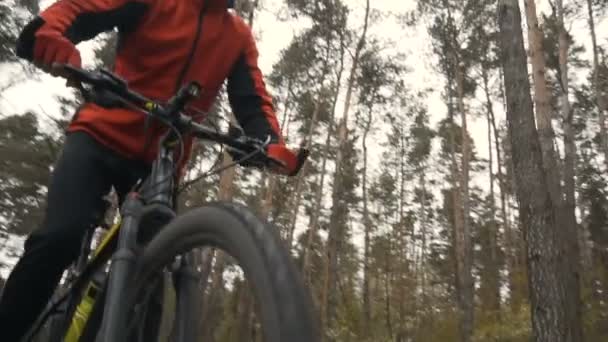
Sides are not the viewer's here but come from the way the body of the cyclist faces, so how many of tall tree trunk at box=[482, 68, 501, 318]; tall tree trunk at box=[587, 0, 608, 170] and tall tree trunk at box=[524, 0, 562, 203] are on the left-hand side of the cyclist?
3

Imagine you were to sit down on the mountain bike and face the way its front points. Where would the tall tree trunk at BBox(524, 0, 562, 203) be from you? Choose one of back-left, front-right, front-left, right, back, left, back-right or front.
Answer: left

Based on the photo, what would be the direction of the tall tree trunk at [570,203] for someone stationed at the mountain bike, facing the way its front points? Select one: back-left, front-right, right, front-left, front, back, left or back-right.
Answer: left

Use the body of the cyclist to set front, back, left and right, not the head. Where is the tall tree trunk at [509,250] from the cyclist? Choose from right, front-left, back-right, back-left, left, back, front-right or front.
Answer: left

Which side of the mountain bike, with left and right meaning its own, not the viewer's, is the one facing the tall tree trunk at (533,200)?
left

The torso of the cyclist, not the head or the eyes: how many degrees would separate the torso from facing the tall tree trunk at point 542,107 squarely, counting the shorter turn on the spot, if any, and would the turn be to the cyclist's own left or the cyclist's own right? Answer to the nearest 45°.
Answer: approximately 90° to the cyclist's own left

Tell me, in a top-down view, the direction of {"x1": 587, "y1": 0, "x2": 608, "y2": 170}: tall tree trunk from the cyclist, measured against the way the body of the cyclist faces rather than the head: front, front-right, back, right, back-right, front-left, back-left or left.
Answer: left

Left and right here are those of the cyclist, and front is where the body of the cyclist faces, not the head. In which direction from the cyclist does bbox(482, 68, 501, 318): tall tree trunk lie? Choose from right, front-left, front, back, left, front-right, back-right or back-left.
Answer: left

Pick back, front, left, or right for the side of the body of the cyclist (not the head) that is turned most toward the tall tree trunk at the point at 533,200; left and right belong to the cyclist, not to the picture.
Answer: left

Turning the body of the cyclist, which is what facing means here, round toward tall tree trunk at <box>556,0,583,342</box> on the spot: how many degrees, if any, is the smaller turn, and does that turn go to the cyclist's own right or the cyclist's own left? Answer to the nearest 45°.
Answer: approximately 90° to the cyclist's own left

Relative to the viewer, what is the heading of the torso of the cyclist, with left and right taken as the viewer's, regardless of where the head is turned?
facing the viewer and to the right of the viewer
